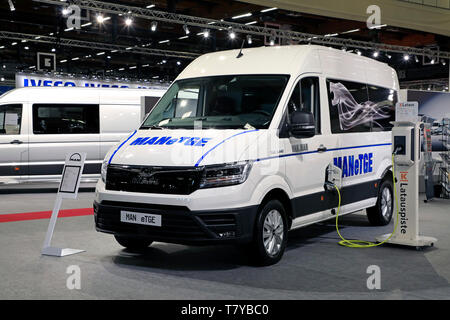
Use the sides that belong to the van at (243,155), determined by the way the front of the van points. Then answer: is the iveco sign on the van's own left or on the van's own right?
on the van's own right

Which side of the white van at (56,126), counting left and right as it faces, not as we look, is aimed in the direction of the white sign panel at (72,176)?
left

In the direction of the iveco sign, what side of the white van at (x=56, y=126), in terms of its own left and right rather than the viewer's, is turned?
right

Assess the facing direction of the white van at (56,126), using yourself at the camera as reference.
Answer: facing to the left of the viewer

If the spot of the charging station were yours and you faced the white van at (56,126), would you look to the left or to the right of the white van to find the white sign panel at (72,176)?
left

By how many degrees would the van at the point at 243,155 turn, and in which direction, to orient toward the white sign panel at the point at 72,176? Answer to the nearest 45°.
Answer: approximately 45° to its right

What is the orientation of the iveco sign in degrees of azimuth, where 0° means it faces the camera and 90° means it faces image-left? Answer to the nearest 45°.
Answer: approximately 315°

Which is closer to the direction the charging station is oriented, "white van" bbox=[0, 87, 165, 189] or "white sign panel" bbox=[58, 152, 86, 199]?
the white sign panel

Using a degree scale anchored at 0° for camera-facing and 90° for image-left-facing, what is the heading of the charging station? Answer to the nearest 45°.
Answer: approximately 45°

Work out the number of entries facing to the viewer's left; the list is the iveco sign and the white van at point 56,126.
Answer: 1

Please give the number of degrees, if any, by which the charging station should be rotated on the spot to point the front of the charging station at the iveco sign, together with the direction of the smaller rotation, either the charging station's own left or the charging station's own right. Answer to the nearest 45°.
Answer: approximately 90° to the charging station's own right

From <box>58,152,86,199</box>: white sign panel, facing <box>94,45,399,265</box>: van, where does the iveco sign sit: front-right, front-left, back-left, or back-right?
front-left

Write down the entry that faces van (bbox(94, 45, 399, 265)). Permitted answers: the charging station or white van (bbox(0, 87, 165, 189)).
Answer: the charging station

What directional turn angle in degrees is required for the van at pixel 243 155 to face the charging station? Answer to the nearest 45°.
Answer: approximately 90° to its left
